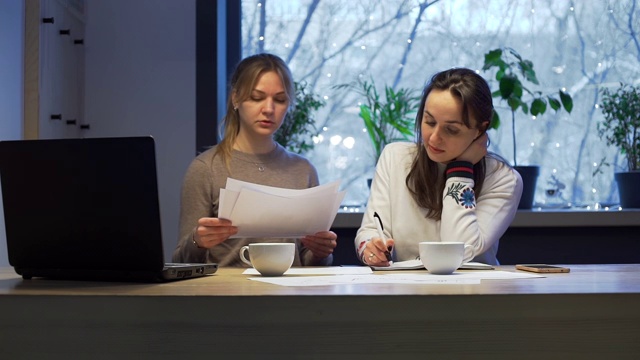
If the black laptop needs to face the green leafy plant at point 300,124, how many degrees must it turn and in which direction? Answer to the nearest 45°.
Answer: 0° — it already faces it

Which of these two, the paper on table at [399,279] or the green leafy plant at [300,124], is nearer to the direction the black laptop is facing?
the green leafy plant

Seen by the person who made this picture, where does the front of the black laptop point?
facing away from the viewer and to the right of the viewer

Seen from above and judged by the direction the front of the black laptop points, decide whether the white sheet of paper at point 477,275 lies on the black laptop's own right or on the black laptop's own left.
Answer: on the black laptop's own right

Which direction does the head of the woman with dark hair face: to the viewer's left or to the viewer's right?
to the viewer's left

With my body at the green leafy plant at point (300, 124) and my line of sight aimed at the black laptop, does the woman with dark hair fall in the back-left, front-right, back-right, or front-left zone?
front-left

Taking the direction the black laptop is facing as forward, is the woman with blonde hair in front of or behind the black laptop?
in front

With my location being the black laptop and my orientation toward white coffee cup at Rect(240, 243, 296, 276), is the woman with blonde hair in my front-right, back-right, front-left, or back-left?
front-left

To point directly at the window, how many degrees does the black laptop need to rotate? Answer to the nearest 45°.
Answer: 0° — it already faces it

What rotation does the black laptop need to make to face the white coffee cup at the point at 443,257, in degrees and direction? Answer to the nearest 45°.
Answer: approximately 45° to its right
